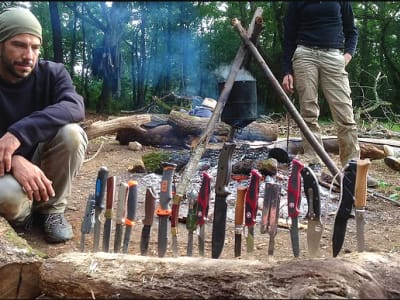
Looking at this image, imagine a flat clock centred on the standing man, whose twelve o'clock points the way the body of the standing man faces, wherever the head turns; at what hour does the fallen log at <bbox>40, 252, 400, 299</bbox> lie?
The fallen log is roughly at 12 o'clock from the standing man.

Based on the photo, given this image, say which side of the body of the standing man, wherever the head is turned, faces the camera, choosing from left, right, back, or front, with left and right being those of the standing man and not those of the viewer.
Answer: front

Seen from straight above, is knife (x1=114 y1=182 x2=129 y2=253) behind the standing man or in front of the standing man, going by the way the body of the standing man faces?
in front

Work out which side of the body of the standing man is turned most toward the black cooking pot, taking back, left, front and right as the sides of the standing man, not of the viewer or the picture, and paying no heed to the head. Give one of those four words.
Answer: right

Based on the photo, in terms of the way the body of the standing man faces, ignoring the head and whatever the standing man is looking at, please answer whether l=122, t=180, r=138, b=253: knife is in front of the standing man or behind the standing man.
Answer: in front

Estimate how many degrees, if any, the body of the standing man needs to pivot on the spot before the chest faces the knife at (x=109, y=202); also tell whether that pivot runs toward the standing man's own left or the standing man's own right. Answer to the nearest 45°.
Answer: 0° — they already face it

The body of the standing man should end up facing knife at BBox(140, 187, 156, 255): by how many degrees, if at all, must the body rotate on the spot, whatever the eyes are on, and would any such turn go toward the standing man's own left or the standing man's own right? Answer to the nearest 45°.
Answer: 0° — they already face it

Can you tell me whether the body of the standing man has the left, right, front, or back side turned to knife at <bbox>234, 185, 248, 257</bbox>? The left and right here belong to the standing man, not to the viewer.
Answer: front
